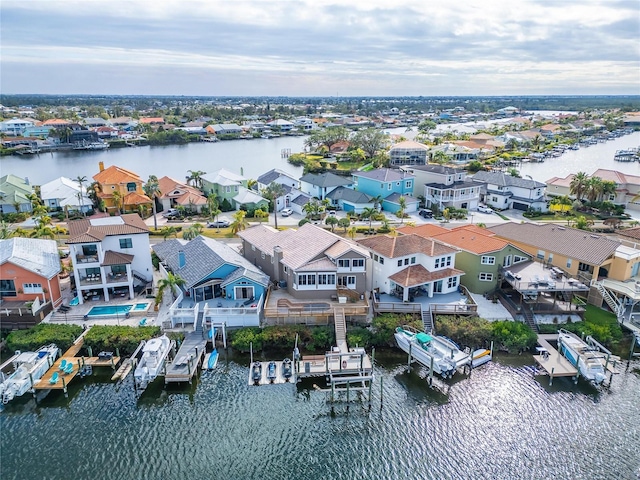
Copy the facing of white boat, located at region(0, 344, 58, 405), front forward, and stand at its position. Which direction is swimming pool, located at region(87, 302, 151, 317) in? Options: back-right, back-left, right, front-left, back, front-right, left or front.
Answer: front

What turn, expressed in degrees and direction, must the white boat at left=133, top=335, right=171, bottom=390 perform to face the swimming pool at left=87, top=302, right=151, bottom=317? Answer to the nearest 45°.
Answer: approximately 45° to its left

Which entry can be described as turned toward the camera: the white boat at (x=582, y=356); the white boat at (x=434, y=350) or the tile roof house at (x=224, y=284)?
the tile roof house

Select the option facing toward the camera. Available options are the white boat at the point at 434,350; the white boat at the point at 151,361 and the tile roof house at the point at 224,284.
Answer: the tile roof house

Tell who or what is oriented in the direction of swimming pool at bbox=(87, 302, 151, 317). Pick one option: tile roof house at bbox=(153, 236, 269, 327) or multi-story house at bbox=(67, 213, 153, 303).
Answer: the multi-story house

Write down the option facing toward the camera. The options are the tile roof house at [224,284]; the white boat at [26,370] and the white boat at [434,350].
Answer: the tile roof house

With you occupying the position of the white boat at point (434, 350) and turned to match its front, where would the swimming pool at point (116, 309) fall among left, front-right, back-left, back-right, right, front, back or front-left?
front-left

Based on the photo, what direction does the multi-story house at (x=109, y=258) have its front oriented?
away from the camera

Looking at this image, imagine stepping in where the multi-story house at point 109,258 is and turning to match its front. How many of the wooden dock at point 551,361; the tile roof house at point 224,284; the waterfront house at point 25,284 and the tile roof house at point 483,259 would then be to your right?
1
